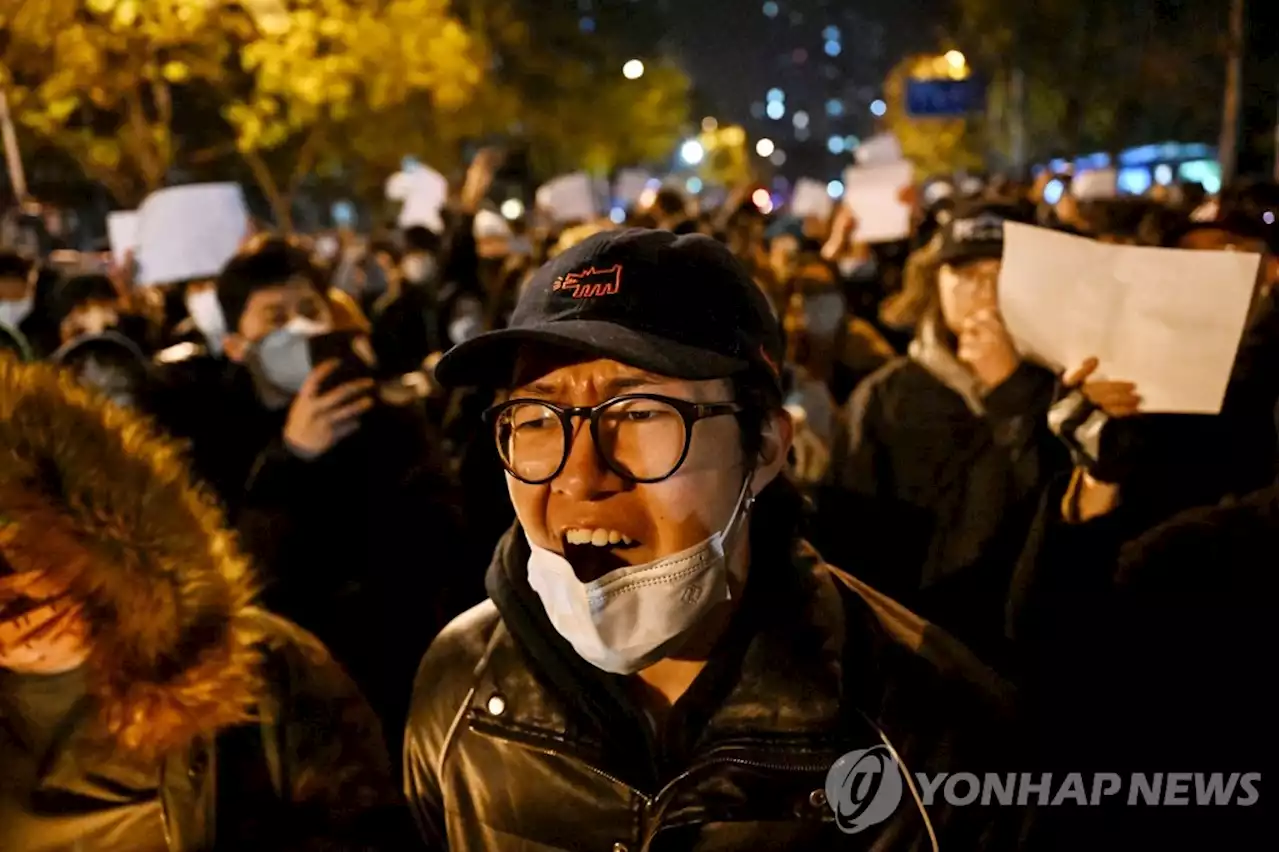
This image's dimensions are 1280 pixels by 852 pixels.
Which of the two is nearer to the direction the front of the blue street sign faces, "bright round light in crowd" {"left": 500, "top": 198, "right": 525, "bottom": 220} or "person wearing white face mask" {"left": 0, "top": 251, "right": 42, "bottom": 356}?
the person wearing white face mask

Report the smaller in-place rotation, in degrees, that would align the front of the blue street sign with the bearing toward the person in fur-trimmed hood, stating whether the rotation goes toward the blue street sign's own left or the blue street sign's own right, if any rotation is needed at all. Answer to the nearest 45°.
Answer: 0° — it already faces them

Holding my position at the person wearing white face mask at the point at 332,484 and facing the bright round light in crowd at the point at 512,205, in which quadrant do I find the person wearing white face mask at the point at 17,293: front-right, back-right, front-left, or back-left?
front-left

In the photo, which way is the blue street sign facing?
toward the camera

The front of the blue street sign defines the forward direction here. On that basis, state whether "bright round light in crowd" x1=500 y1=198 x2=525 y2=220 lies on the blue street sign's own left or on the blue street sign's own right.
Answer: on the blue street sign's own right

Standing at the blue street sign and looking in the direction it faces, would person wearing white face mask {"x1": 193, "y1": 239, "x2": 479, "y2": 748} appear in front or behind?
in front

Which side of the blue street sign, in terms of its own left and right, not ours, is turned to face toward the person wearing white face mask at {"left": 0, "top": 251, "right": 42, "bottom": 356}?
front

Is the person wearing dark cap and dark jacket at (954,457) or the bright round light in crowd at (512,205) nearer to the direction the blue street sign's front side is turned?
the person wearing dark cap and dark jacket

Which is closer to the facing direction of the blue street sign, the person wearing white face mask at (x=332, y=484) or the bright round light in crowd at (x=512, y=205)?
the person wearing white face mask

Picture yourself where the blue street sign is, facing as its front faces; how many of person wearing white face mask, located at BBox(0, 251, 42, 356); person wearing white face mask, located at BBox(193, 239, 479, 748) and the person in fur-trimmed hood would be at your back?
0

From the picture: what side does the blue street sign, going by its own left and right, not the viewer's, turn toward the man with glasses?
front

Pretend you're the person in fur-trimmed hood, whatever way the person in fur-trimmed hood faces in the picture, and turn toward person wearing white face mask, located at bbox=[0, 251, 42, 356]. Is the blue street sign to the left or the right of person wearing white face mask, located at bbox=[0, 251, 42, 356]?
right
